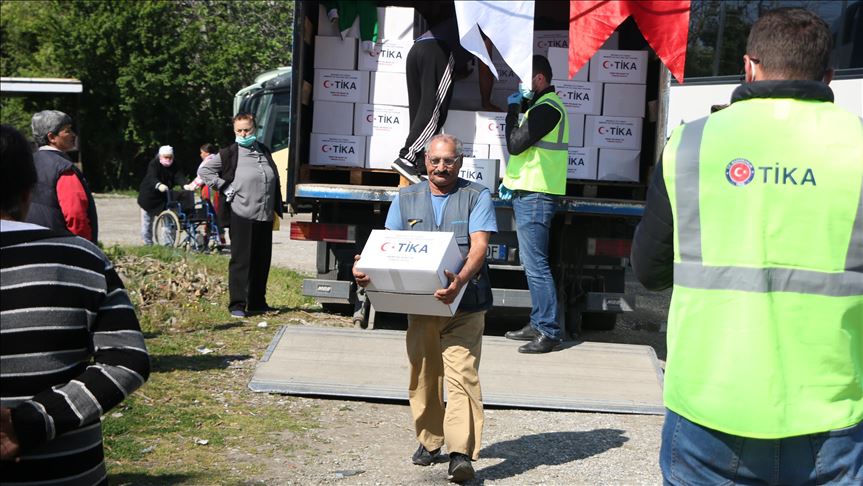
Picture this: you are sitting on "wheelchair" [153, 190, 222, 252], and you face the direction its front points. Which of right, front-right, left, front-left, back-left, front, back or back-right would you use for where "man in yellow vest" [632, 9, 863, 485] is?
front-right

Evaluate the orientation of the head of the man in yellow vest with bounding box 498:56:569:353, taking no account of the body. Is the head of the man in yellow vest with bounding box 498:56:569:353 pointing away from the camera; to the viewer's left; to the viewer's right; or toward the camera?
to the viewer's left

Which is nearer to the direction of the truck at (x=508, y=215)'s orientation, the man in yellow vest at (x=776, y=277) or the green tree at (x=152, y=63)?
the green tree

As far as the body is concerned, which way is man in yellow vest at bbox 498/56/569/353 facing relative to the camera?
to the viewer's left

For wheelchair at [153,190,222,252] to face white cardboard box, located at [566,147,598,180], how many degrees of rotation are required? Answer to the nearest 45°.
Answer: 0° — it already faces it

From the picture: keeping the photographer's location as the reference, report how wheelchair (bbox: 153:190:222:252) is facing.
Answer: facing the viewer and to the right of the viewer

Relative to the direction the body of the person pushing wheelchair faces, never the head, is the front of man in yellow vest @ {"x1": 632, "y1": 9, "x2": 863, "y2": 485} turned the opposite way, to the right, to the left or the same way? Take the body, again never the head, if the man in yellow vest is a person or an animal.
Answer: to the left

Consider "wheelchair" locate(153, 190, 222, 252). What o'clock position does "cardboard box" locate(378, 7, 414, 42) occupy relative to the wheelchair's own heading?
The cardboard box is roughly at 1 o'clock from the wheelchair.

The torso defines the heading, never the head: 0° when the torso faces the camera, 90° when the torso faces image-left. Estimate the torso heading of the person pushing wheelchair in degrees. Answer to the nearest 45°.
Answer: approximately 315°

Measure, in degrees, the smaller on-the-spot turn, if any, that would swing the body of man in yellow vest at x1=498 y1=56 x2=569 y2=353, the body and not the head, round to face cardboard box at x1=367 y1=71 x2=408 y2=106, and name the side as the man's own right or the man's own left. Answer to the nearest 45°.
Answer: approximately 45° to the man's own right

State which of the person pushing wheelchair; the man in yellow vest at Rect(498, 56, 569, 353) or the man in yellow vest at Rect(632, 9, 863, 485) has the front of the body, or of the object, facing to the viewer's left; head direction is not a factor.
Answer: the man in yellow vest at Rect(498, 56, 569, 353)

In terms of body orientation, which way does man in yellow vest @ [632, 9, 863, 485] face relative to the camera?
away from the camera
